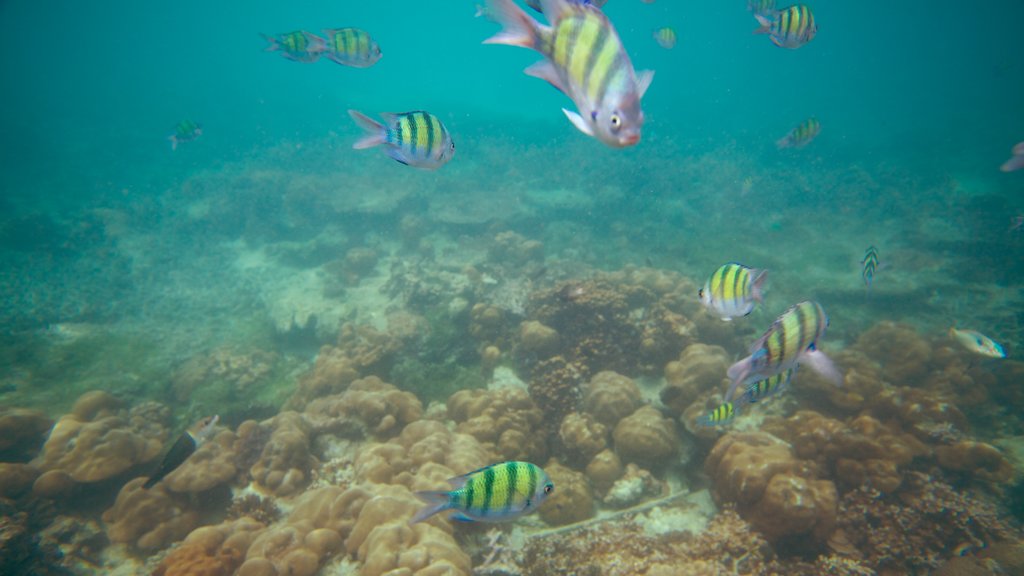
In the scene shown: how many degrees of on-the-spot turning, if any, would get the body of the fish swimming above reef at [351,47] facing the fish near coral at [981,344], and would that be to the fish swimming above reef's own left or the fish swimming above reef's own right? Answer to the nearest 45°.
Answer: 0° — it already faces it

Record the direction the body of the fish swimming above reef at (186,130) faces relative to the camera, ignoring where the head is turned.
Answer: to the viewer's right

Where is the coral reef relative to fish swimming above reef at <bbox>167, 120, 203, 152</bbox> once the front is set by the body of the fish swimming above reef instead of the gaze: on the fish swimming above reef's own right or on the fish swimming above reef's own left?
on the fish swimming above reef's own right

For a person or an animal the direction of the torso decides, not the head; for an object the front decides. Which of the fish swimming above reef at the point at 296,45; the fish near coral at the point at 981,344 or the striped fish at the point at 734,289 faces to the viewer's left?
the striped fish

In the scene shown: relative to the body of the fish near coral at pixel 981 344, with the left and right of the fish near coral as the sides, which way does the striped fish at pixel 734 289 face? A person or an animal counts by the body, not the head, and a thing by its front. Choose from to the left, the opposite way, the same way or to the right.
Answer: the opposite way

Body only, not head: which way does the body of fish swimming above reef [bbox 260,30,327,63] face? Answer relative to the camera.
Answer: to the viewer's right

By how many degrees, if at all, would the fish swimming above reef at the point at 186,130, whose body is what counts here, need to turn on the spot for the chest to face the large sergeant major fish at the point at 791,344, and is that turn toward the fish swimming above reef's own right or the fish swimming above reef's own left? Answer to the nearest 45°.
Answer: approximately 90° to the fish swimming above reef's own right

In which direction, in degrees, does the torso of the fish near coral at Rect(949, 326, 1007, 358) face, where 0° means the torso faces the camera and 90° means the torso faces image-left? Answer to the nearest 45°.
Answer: approximately 270°

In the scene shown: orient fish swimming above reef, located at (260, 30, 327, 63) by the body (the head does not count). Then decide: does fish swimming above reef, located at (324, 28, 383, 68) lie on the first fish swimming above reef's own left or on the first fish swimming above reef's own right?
on the first fish swimming above reef's own right

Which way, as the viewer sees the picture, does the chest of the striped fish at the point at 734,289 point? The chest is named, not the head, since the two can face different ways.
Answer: to the viewer's left

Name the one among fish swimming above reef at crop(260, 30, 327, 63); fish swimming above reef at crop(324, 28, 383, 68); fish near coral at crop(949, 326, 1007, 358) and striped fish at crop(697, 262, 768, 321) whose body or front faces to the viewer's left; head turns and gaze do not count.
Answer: the striped fish
